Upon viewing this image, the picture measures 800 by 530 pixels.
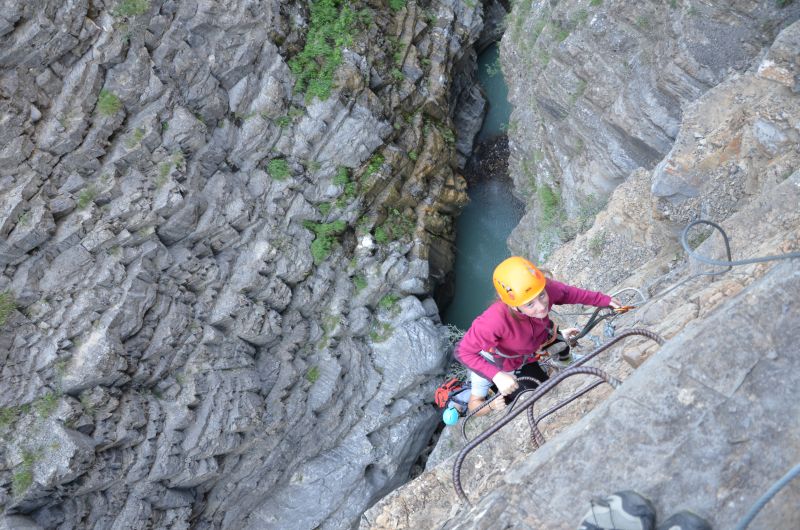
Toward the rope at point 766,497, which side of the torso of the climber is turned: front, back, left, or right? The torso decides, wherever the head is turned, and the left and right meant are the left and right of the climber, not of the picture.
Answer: front

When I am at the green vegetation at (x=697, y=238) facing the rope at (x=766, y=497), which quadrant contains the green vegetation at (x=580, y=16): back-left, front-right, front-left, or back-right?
back-right

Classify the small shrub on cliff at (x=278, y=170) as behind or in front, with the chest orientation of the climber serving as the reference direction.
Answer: behind

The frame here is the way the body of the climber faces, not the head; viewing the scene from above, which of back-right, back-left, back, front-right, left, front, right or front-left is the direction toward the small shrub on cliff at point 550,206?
back-left

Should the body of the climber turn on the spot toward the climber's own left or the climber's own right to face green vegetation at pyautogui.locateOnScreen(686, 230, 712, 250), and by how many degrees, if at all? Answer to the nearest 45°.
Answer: approximately 135° to the climber's own left

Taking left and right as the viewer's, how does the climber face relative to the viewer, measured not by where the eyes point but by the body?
facing the viewer and to the right of the viewer

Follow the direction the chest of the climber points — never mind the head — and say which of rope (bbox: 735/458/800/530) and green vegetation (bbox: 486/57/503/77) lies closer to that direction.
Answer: the rope
